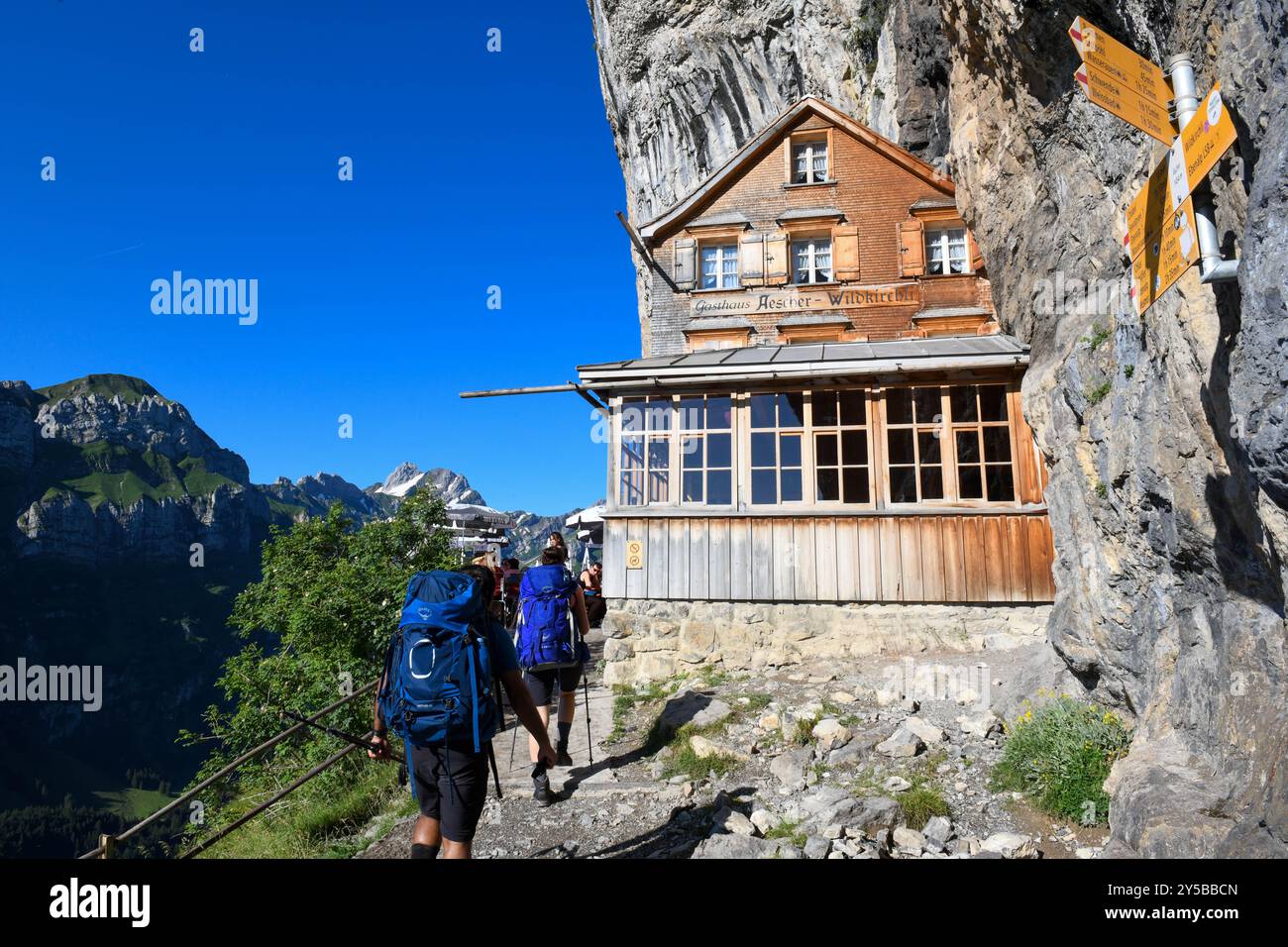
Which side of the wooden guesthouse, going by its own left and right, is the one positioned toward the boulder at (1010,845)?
front

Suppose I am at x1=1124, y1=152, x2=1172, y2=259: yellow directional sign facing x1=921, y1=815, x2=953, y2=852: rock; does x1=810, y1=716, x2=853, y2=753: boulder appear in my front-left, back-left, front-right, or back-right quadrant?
front-right

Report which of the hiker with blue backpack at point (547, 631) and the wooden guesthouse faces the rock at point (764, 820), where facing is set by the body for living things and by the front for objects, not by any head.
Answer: the wooden guesthouse

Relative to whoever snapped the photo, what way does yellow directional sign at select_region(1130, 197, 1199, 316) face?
facing the viewer and to the left of the viewer

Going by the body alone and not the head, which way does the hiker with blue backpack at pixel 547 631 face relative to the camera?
away from the camera

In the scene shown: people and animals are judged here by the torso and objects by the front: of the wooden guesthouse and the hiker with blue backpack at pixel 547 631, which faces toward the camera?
the wooden guesthouse

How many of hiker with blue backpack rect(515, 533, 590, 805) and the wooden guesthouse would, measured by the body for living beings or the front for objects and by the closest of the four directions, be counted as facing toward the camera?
1

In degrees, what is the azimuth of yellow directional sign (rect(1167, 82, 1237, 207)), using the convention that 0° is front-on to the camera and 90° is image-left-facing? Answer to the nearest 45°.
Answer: approximately 45°

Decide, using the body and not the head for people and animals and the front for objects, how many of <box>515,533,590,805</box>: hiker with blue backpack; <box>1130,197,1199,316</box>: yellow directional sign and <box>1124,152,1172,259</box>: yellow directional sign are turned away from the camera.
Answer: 1

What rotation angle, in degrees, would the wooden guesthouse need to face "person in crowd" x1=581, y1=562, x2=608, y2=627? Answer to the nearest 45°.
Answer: approximately 135° to its right

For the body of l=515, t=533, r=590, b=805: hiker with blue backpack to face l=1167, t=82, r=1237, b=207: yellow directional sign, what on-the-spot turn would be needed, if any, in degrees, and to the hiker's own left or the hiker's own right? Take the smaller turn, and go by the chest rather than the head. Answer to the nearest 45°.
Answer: approximately 135° to the hiker's own right

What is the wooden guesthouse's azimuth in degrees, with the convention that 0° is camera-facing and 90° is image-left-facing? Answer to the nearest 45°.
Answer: approximately 0°
